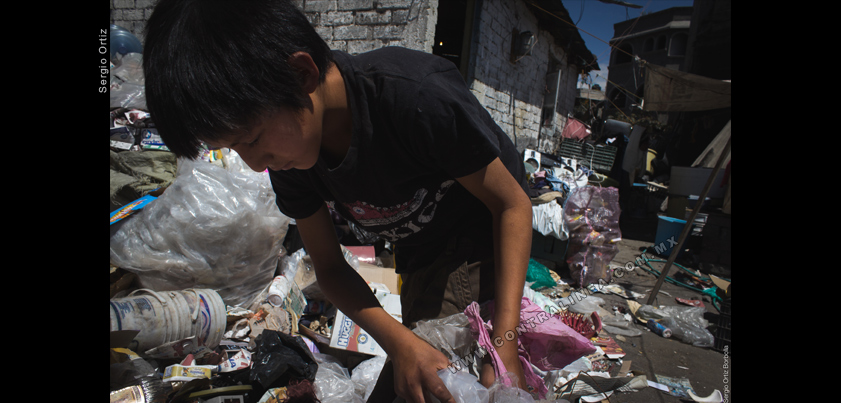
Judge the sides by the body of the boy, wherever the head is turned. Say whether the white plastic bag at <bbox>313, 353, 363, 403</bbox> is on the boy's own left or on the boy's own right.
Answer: on the boy's own right

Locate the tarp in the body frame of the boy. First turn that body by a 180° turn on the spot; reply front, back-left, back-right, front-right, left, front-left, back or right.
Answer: front

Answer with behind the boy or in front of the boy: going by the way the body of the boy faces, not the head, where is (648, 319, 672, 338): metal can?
behind

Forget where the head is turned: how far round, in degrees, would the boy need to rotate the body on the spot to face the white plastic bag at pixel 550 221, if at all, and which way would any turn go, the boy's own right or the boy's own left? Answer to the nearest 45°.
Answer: approximately 180°

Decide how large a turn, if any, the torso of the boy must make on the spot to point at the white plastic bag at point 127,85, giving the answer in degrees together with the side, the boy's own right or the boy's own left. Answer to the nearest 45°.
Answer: approximately 90° to the boy's own right

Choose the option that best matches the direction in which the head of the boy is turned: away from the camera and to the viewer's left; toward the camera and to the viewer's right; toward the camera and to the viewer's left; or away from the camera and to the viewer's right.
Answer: toward the camera and to the viewer's left

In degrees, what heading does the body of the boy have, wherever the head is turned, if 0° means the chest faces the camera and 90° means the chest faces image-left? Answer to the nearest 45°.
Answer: approximately 45°
